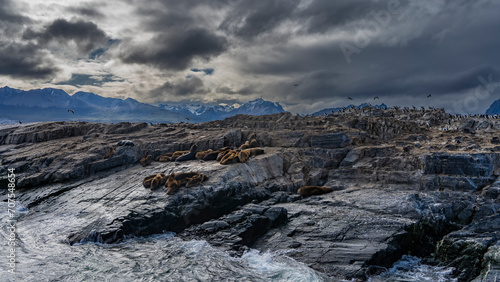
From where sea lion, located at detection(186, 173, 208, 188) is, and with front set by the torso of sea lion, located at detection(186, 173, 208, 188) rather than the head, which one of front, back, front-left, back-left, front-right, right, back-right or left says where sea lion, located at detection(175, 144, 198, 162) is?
left

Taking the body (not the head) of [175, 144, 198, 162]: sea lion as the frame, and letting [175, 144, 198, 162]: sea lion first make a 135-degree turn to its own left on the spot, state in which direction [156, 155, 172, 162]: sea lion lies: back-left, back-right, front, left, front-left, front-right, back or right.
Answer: front

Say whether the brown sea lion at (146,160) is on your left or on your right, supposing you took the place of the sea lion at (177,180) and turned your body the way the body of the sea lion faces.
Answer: on your right

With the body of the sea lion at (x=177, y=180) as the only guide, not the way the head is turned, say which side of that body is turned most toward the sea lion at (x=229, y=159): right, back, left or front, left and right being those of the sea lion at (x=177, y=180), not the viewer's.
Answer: back

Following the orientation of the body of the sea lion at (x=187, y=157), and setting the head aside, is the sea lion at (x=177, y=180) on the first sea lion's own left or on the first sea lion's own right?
on the first sea lion's own right

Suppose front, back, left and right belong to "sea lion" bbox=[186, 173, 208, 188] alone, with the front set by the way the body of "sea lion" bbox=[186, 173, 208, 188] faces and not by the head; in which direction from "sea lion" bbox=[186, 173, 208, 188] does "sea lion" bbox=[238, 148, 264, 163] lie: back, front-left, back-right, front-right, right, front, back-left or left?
front-left

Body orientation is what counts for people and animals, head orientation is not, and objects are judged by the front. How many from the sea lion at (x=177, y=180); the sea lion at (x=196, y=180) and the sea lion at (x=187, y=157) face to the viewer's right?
2

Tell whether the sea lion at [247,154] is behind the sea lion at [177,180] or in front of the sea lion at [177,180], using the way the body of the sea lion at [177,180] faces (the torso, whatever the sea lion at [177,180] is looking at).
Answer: behind

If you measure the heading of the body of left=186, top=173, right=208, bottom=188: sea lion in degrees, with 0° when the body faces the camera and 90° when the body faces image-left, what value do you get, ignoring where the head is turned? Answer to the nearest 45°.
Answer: approximately 270°

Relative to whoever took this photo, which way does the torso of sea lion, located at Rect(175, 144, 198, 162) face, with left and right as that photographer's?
facing to the right of the viewer

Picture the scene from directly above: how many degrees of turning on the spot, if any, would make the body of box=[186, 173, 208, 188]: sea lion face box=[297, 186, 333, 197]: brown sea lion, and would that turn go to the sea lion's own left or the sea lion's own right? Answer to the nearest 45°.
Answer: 0° — it already faces it

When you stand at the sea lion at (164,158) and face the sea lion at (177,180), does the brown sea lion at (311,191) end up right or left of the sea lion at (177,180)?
left
